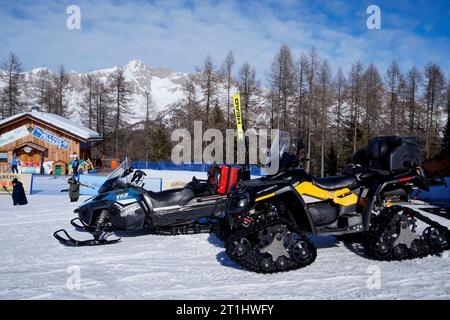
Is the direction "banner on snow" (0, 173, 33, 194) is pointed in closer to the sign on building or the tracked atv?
the tracked atv

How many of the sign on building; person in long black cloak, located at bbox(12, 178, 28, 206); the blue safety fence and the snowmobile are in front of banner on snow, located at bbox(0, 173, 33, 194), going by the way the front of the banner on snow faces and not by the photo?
2

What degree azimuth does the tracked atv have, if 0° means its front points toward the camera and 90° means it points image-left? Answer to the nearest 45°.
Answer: approximately 90°

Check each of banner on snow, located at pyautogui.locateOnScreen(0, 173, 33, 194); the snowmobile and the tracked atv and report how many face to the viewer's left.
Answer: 2

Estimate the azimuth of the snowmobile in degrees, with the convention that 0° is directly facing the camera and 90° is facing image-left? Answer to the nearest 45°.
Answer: approximately 90°

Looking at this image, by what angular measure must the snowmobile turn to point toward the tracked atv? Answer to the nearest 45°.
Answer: approximately 135° to its left

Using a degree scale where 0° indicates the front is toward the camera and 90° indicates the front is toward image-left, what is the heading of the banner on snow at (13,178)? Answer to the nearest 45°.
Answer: approximately 0°

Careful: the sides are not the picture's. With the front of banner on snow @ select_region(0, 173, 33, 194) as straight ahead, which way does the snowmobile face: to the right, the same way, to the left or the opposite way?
to the right

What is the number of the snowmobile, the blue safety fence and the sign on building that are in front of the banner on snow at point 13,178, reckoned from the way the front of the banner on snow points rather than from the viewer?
1

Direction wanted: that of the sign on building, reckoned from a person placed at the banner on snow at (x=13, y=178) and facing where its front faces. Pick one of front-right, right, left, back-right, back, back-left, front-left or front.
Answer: back

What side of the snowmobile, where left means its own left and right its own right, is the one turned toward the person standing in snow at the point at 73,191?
right

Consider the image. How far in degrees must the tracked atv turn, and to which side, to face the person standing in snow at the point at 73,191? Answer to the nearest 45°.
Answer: approximately 45° to its right
